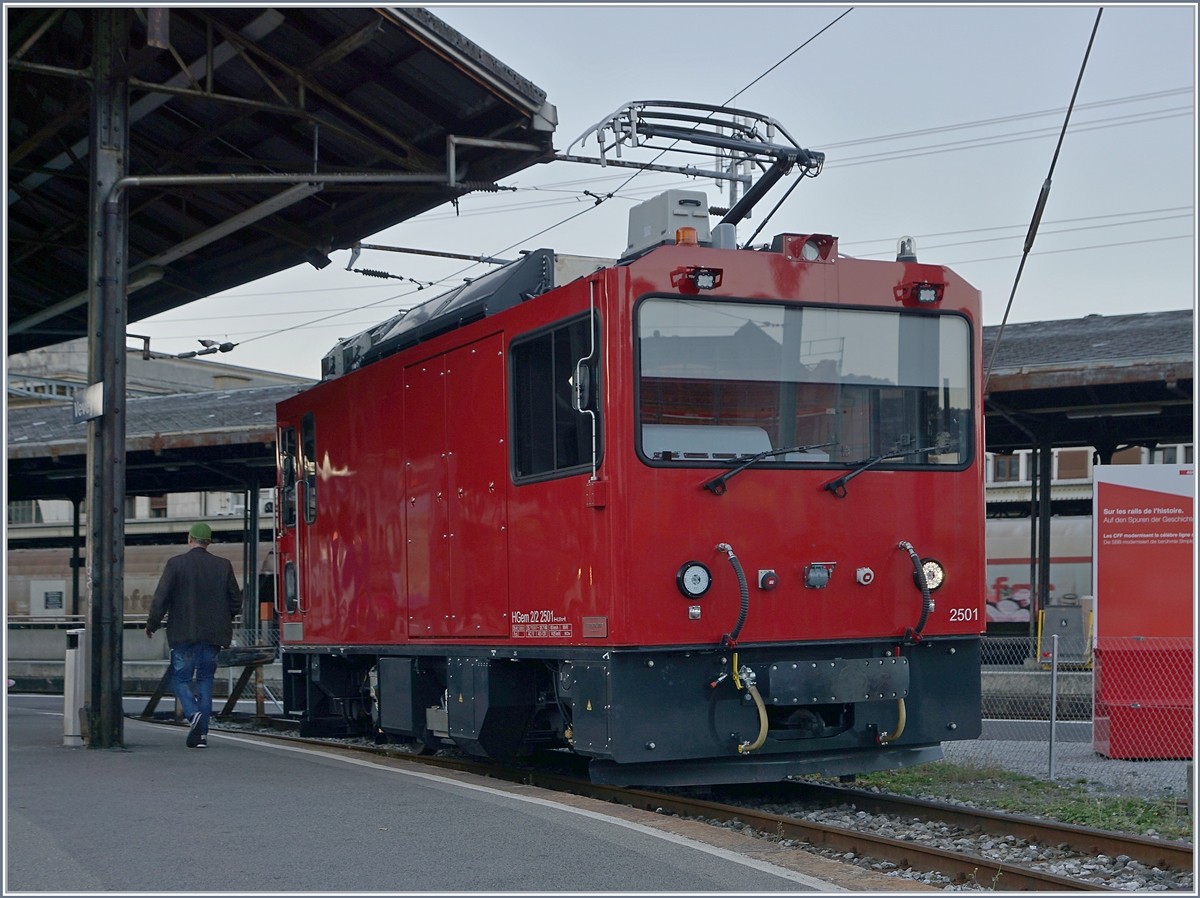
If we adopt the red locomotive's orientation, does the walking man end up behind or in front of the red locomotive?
behind

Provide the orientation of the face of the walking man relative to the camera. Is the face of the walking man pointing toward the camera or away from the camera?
away from the camera

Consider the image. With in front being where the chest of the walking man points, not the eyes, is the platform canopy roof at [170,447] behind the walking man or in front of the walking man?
in front

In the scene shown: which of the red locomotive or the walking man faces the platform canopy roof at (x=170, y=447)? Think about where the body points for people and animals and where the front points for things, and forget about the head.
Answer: the walking man

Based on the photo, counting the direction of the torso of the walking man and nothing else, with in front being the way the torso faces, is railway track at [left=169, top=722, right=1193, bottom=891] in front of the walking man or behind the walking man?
behind

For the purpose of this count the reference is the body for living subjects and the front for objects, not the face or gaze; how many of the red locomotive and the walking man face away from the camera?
1

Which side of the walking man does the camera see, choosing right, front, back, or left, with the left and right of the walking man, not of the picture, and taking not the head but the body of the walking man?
back

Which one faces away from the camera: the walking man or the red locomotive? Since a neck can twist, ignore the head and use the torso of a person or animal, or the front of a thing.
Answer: the walking man

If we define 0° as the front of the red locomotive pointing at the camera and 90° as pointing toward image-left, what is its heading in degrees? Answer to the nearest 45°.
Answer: approximately 315°
